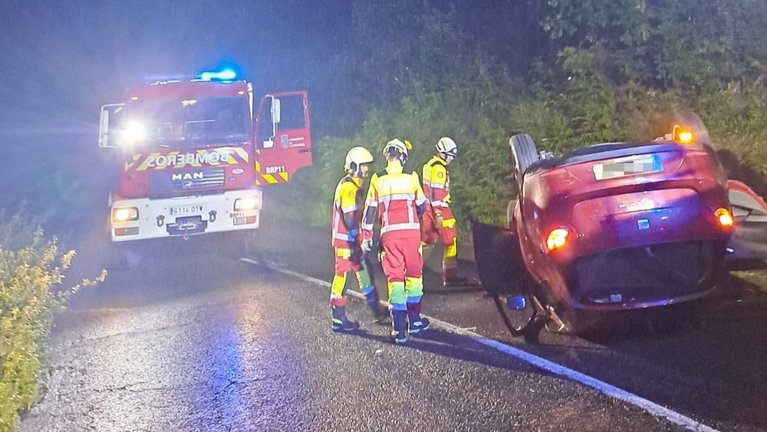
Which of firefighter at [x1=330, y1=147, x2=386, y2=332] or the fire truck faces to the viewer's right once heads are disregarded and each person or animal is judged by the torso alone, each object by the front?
the firefighter

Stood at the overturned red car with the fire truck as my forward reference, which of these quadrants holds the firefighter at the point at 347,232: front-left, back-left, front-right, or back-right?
front-left

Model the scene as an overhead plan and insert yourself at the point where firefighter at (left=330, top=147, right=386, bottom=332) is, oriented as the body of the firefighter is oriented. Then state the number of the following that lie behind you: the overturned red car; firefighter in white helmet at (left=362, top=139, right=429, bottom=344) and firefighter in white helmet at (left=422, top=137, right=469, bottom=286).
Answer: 0

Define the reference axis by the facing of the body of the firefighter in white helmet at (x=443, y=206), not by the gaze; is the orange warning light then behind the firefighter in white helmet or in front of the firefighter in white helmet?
in front

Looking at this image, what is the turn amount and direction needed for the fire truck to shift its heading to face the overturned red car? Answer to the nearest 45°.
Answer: approximately 45° to its left

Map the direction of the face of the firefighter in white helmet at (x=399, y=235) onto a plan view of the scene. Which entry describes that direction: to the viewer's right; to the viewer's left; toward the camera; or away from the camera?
away from the camera

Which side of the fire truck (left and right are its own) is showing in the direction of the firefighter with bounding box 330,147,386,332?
front

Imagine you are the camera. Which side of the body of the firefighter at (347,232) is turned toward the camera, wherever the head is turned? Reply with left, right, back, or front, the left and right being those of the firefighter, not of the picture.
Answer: right

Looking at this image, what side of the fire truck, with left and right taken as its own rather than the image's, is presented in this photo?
front

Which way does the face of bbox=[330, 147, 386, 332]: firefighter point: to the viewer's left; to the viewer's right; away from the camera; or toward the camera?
to the viewer's right
